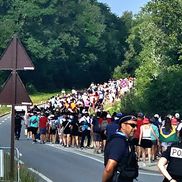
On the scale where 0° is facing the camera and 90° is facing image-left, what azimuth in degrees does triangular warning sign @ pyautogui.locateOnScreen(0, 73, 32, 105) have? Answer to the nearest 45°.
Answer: approximately 180°

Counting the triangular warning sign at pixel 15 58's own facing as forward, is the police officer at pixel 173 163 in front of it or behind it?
behind

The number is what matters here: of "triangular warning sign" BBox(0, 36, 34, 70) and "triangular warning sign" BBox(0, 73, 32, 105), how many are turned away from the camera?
2

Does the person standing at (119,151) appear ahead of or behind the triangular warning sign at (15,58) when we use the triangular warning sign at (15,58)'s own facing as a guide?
behind

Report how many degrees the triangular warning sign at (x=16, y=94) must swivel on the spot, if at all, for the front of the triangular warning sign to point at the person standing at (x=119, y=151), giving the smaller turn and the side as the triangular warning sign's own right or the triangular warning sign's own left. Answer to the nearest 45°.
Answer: approximately 180°

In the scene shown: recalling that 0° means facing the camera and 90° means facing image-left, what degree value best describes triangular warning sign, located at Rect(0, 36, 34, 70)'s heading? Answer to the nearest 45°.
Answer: approximately 180°
